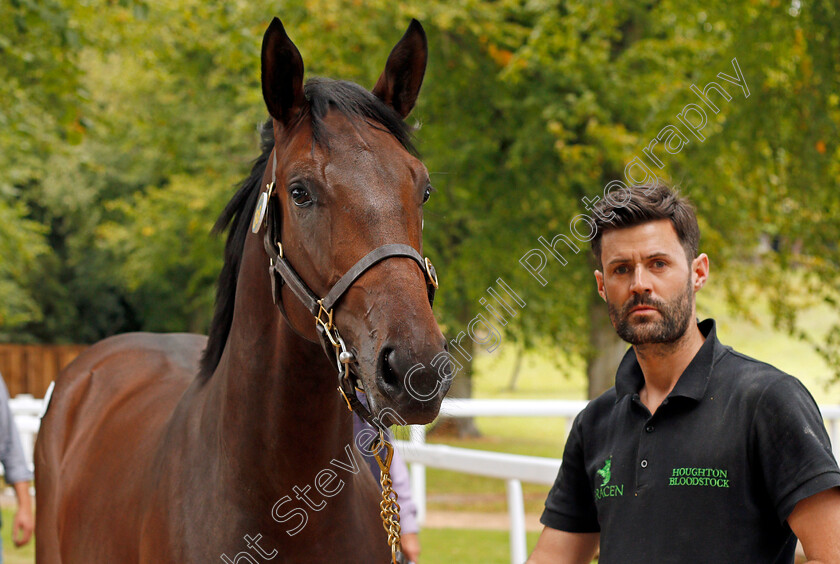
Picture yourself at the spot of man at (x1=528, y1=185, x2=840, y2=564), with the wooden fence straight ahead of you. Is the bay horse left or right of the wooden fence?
left

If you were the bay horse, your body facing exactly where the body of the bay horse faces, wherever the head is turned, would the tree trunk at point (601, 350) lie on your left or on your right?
on your left

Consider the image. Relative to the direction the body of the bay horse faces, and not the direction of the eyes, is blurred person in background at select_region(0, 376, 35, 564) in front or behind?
behind

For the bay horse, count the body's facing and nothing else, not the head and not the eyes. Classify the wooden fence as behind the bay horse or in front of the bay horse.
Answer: behind

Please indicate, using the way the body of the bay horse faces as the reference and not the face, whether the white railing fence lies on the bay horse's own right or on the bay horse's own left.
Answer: on the bay horse's own left

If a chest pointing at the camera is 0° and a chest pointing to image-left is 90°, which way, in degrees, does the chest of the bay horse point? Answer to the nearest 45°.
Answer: approximately 315°
